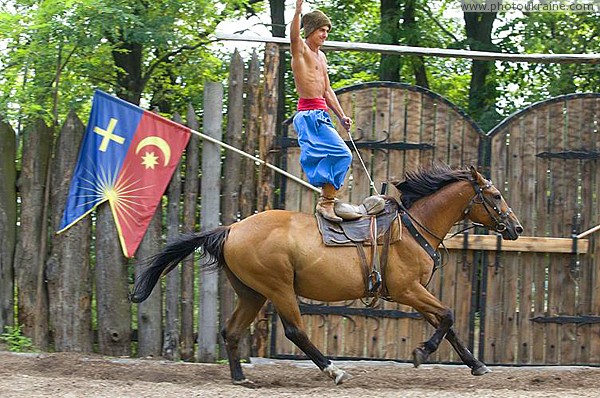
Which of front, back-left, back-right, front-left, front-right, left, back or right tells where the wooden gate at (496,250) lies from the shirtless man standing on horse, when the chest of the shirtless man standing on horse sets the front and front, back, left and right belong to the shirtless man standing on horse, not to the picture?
left

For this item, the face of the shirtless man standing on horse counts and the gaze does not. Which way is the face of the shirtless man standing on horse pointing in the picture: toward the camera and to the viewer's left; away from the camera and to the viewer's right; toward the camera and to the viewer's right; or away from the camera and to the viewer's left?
toward the camera and to the viewer's right

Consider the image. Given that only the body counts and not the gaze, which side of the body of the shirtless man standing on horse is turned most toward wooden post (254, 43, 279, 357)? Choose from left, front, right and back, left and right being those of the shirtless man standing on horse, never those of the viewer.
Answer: back

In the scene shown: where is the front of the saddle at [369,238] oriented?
to the viewer's right

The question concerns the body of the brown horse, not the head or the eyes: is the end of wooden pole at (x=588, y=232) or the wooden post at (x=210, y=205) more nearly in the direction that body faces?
the end of wooden pole

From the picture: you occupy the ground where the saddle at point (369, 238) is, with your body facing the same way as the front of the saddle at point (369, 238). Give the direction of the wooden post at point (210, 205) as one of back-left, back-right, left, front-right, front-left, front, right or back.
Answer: back-left

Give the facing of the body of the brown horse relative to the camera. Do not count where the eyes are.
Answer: to the viewer's right
